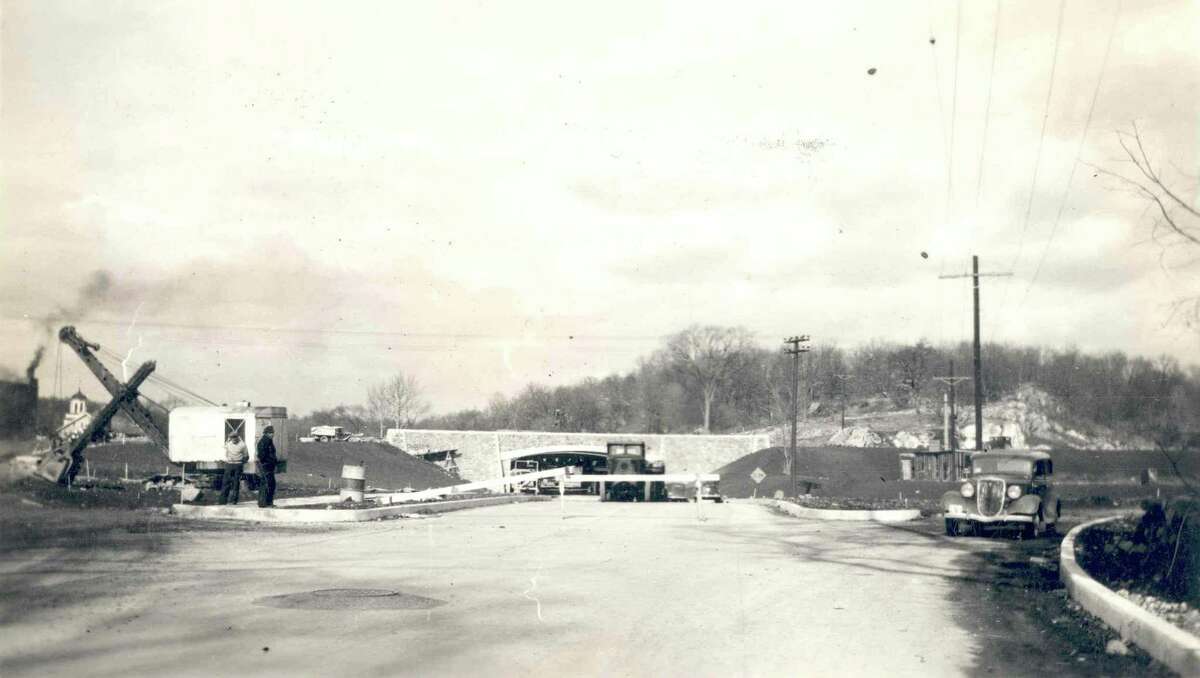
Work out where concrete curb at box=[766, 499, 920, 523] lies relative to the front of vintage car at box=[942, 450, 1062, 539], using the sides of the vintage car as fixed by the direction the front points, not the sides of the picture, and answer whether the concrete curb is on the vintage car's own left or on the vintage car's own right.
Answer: on the vintage car's own right

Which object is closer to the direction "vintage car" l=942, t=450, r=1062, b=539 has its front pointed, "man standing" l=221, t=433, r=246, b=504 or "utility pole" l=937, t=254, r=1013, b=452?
the man standing

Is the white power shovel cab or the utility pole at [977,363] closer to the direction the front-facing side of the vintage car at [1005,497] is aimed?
the white power shovel cab

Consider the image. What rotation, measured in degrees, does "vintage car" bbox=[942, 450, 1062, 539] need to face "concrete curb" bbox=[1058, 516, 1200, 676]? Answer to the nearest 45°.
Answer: approximately 45° to its left

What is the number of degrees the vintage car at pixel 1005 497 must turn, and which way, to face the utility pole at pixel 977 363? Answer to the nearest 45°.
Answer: approximately 135° to its right

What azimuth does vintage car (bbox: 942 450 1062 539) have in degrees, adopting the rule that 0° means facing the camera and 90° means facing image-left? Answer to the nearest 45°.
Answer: approximately 45°

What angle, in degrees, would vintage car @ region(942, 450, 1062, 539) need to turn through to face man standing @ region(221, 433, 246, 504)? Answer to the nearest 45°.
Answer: approximately 45° to its right
